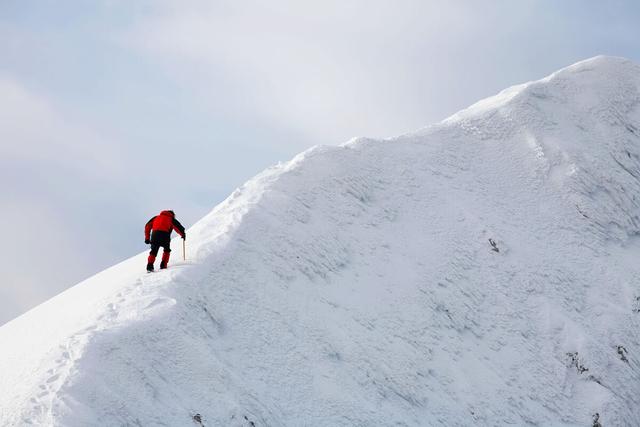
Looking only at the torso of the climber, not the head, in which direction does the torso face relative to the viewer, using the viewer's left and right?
facing away from the viewer and to the right of the viewer
